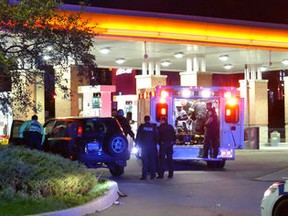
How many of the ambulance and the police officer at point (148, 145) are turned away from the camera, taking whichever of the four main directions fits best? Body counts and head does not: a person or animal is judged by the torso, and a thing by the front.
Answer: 2

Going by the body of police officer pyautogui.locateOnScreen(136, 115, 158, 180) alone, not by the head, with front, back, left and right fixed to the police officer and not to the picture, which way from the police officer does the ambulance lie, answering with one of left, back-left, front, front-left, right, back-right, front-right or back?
front-right

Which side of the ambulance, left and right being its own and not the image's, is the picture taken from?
back

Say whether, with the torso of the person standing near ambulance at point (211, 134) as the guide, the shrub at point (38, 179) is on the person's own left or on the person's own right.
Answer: on the person's own left

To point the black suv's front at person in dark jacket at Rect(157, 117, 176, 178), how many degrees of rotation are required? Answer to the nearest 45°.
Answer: approximately 135° to its right

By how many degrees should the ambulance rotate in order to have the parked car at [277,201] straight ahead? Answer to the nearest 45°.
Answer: approximately 180°

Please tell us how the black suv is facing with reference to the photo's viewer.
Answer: facing away from the viewer and to the left of the viewer

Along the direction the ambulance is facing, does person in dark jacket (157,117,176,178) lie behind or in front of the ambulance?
behind

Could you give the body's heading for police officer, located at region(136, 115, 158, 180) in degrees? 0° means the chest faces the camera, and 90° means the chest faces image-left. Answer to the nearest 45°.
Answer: approximately 180°

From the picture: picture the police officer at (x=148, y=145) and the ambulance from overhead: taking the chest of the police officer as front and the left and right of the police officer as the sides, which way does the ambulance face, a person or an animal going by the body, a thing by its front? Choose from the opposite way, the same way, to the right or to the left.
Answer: the same way
